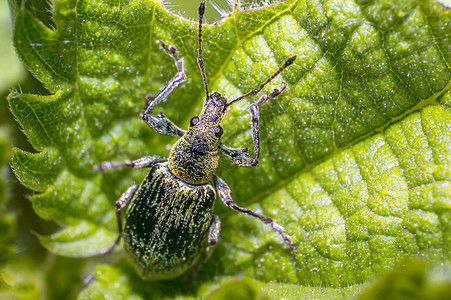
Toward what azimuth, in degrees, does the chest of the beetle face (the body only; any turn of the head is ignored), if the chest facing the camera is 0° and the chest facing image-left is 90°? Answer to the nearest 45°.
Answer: approximately 180°

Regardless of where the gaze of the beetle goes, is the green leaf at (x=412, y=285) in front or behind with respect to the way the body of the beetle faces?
behind
